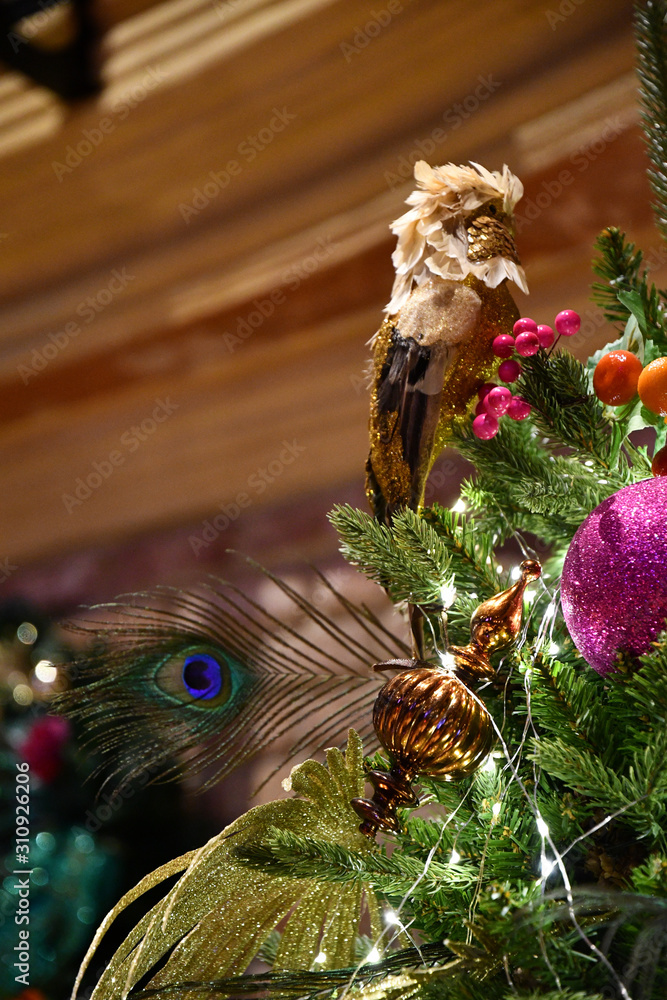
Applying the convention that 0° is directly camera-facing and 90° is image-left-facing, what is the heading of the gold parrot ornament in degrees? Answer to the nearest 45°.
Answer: approximately 270°
